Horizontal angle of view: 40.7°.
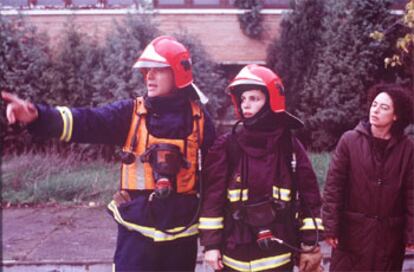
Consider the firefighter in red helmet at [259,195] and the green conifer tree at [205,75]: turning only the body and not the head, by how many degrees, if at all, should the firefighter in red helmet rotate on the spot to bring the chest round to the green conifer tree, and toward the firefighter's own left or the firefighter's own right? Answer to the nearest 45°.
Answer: approximately 180°

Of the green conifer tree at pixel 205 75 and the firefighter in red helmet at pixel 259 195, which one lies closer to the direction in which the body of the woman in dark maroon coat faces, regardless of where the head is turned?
the firefighter in red helmet

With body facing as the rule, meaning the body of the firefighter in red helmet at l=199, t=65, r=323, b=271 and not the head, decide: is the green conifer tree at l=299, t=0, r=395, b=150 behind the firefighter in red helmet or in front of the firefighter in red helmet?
behind

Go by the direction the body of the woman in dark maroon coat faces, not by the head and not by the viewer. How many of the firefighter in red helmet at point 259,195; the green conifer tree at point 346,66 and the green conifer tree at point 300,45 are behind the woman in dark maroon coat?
2

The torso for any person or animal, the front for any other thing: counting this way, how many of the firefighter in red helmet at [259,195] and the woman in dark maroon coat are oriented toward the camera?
2

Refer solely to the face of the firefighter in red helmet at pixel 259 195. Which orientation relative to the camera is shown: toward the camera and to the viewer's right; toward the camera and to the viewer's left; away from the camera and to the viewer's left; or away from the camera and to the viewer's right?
toward the camera and to the viewer's left

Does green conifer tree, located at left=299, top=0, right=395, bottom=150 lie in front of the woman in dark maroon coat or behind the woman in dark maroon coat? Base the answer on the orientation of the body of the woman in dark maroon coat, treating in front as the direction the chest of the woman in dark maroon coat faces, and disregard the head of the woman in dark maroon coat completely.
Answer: behind

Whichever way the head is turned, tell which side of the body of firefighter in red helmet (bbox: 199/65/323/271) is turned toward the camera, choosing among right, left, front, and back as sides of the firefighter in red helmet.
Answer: front

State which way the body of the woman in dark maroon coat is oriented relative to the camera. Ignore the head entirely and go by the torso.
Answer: toward the camera

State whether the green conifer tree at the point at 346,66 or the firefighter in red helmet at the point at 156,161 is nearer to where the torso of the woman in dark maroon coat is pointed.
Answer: the firefighter in red helmet

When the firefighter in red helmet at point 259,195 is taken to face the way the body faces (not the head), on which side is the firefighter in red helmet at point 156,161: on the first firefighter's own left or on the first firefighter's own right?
on the first firefighter's own right

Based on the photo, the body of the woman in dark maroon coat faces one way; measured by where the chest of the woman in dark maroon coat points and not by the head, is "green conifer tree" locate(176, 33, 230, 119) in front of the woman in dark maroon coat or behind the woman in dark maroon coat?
behind

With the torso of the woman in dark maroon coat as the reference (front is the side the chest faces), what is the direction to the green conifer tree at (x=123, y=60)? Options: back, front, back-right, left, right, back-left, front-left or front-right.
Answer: back-right

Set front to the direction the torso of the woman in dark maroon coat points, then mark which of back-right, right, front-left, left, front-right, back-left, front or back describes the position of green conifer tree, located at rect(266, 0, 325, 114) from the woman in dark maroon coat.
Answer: back

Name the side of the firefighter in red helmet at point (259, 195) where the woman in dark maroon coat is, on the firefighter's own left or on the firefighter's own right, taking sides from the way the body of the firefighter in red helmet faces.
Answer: on the firefighter's own left
